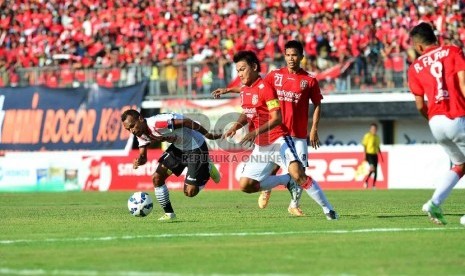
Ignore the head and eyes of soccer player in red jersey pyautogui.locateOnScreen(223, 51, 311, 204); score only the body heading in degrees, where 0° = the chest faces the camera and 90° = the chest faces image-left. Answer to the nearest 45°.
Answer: approximately 45°

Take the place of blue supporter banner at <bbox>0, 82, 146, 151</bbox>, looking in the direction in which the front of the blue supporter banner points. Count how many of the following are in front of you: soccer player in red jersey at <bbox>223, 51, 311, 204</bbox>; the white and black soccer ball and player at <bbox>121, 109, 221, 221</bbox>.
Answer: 3

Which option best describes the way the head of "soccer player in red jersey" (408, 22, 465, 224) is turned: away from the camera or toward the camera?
away from the camera

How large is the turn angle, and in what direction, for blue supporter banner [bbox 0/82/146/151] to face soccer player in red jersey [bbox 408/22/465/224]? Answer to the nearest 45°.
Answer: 0° — it already faces them

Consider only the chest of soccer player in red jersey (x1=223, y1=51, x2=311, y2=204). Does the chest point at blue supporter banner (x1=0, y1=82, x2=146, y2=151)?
no

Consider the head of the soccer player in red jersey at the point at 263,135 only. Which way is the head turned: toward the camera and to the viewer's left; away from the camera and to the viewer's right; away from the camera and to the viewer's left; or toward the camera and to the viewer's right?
toward the camera and to the viewer's left

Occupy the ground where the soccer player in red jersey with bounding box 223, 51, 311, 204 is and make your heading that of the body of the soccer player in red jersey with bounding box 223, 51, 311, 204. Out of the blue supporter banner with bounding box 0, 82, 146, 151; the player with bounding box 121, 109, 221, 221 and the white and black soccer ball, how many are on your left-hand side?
0

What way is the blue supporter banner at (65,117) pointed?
toward the camera

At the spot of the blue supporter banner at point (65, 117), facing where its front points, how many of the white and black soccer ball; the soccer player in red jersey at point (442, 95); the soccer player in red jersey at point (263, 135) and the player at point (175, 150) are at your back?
0

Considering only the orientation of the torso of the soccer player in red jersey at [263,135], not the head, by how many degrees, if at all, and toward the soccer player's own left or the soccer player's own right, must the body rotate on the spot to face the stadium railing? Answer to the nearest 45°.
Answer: approximately 135° to the soccer player's own right

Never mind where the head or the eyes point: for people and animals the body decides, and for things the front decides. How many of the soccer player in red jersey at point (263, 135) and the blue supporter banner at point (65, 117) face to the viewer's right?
0

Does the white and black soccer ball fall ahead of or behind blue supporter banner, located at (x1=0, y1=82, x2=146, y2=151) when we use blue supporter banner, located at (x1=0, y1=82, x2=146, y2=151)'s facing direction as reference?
ahead

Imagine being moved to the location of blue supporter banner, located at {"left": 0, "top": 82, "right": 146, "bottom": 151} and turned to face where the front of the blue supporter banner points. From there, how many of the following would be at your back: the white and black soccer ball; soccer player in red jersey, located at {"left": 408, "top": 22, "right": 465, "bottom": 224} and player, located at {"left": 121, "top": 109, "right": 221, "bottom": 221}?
0

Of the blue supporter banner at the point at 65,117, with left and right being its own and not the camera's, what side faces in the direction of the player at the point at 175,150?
front

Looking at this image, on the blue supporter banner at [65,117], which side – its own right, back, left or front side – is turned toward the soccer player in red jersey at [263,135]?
front
